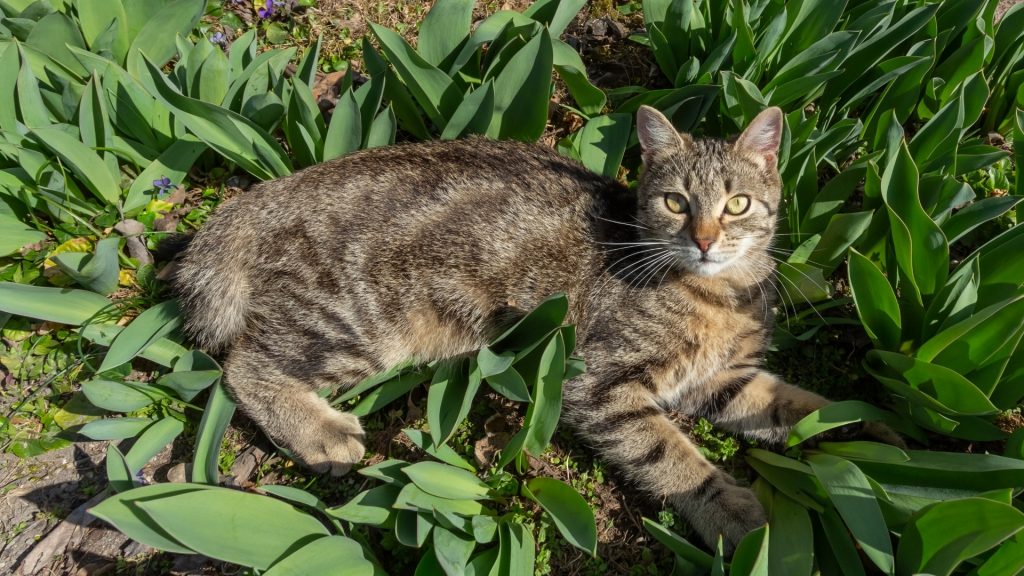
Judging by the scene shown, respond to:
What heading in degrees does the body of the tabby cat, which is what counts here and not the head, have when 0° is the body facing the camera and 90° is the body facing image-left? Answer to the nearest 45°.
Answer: approximately 315°

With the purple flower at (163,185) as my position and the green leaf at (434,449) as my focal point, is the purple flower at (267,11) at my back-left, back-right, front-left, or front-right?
back-left

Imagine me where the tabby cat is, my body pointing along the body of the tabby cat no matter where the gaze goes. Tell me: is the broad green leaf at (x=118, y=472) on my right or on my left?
on my right

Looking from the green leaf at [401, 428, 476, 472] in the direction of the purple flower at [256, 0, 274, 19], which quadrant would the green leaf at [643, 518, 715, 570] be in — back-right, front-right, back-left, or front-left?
back-right

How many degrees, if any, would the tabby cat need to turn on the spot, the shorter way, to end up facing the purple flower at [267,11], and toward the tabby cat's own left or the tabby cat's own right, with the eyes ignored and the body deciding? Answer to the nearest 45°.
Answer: approximately 180°

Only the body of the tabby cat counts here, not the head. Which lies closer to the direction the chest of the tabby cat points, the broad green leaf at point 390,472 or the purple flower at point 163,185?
the broad green leaf

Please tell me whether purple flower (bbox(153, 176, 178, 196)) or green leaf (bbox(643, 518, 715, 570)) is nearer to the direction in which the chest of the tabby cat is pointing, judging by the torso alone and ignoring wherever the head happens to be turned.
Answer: the green leaf

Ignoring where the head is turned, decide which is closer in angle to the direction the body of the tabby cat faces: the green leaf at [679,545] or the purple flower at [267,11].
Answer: the green leaf
